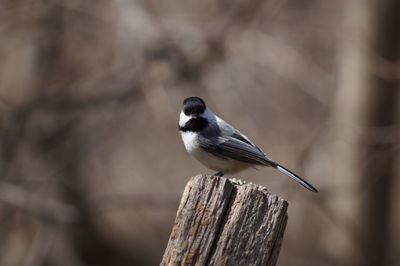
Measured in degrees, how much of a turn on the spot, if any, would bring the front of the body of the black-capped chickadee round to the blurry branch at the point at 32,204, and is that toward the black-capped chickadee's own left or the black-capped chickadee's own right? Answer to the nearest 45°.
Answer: approximately 45° to the black-capped chickadee's own right

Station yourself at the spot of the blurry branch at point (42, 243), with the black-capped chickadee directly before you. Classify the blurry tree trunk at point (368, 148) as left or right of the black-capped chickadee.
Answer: left

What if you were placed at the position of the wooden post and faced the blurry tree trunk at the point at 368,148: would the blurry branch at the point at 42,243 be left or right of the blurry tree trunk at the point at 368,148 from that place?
left

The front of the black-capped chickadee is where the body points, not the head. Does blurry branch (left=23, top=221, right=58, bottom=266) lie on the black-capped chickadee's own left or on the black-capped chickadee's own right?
on the black-capped chickadee's own right

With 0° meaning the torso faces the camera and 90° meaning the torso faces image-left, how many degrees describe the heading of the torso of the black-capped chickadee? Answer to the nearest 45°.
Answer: approximately 90°

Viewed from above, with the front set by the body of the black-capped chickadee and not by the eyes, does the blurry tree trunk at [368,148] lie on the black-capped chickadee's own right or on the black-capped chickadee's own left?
on the black-capped chickadee's own right
